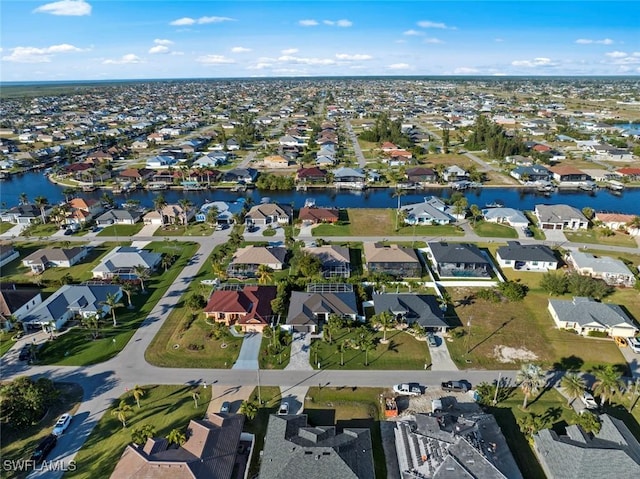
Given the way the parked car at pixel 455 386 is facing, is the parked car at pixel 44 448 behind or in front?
behind

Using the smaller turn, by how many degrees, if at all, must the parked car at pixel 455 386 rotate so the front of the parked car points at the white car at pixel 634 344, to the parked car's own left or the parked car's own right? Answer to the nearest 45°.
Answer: approximately 45° to the parked car's own left

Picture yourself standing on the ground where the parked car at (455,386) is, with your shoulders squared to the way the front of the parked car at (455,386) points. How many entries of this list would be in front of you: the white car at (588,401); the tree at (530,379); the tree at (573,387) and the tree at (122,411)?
3

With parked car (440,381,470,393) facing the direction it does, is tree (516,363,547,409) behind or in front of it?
in front

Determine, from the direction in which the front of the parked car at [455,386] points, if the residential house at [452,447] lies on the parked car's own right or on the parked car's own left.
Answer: on the parked car's own right

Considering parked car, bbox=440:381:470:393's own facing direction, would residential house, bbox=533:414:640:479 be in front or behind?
in front

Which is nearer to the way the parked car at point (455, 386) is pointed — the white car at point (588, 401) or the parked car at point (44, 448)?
the white car

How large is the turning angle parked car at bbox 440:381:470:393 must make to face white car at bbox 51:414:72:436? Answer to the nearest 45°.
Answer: approximately 135° to its right

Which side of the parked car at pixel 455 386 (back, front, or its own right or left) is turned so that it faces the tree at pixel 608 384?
front

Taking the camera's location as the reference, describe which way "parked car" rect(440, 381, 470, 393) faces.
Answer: facing to the right of the viewer

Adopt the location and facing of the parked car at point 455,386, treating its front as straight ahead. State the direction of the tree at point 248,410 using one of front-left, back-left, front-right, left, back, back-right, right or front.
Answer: back-right

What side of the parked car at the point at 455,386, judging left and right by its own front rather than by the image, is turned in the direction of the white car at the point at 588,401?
front

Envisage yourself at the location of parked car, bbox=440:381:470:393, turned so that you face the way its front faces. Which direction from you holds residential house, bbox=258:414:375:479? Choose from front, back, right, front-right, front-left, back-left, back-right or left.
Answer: back-right

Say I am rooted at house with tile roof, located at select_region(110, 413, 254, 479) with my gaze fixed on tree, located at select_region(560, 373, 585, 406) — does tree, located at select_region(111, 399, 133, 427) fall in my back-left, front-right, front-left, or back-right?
back-left

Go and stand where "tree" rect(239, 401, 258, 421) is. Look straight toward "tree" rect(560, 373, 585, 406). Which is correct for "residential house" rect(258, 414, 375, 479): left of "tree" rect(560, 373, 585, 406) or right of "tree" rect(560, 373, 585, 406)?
right

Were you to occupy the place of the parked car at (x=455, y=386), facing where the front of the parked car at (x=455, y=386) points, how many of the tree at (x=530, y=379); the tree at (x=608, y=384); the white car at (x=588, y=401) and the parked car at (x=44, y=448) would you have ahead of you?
3

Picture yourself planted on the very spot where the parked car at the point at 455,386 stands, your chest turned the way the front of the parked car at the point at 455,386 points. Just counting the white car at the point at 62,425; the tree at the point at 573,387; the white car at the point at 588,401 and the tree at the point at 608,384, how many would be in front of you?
3

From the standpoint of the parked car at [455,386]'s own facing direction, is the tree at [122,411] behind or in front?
behind

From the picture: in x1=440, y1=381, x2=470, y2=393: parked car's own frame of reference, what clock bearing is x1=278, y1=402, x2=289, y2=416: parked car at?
x1=278, y1=402, x2=289, y2=416: parked car is roughly at 5 o'clock from x1=440, y1=381, x2=470, y2=393: parked car.
